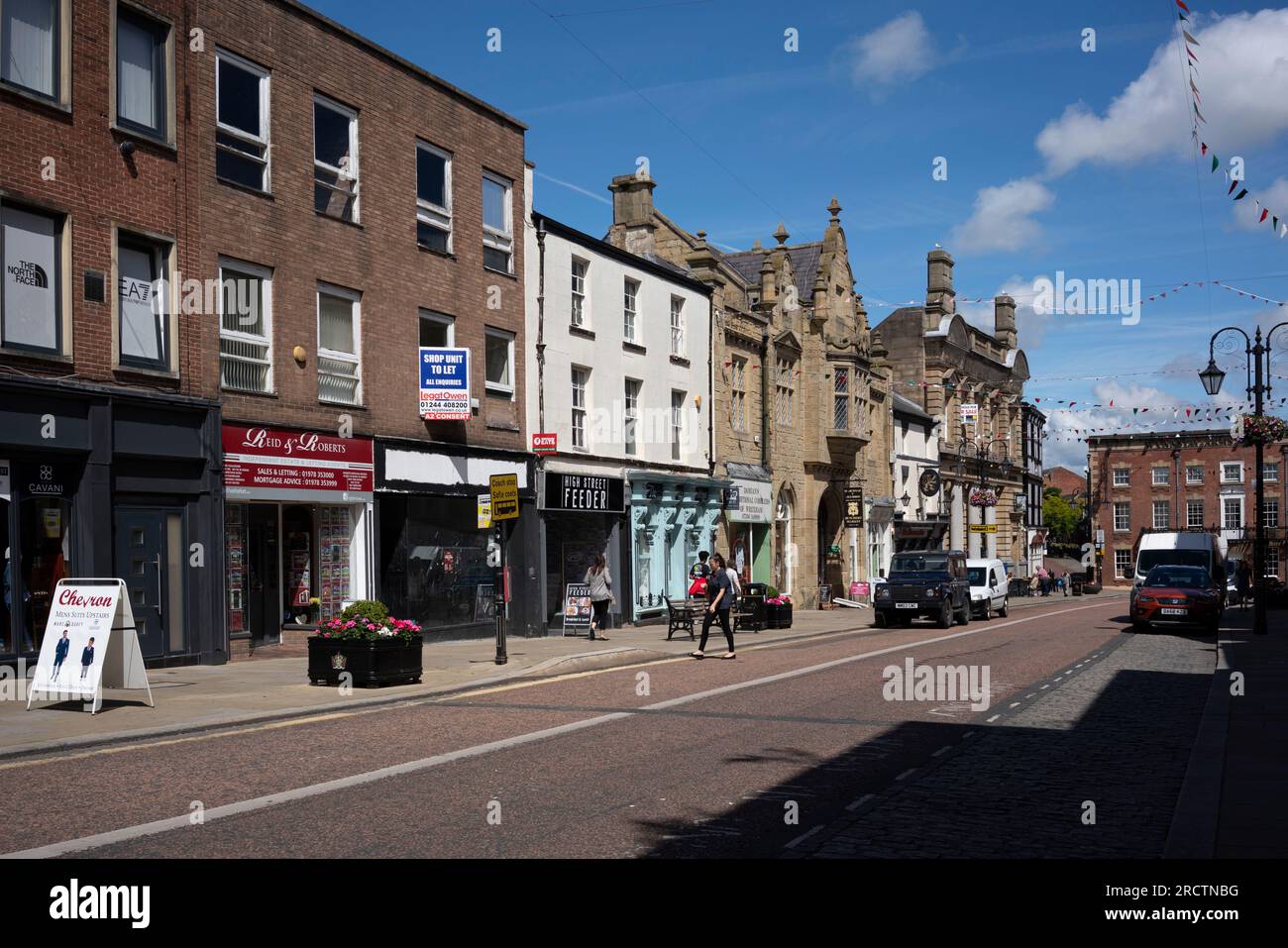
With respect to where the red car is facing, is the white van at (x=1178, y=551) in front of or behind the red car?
behind

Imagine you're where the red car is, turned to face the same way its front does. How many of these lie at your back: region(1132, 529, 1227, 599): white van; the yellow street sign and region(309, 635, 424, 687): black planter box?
1

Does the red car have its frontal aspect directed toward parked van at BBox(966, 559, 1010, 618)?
no

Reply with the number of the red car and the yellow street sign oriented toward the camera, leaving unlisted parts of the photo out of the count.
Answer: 2

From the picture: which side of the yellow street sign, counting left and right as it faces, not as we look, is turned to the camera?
front

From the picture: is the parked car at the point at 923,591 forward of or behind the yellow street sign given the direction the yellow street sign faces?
behind

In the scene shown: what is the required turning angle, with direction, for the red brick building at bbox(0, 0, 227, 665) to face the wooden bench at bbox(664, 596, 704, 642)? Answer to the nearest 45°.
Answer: approximately 90° to its left

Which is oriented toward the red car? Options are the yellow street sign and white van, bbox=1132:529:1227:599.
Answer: the white van

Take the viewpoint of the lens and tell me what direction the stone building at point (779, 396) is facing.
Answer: facing the viewer and to the right of the viewer

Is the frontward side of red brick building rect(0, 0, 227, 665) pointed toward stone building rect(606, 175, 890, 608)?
no

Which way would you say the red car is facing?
toward the camera

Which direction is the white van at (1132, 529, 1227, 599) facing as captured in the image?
toward the camera

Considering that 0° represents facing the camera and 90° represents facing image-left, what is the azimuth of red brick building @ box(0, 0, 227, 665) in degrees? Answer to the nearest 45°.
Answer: approximately 315°

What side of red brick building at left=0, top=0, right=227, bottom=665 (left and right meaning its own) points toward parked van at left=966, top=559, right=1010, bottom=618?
left
